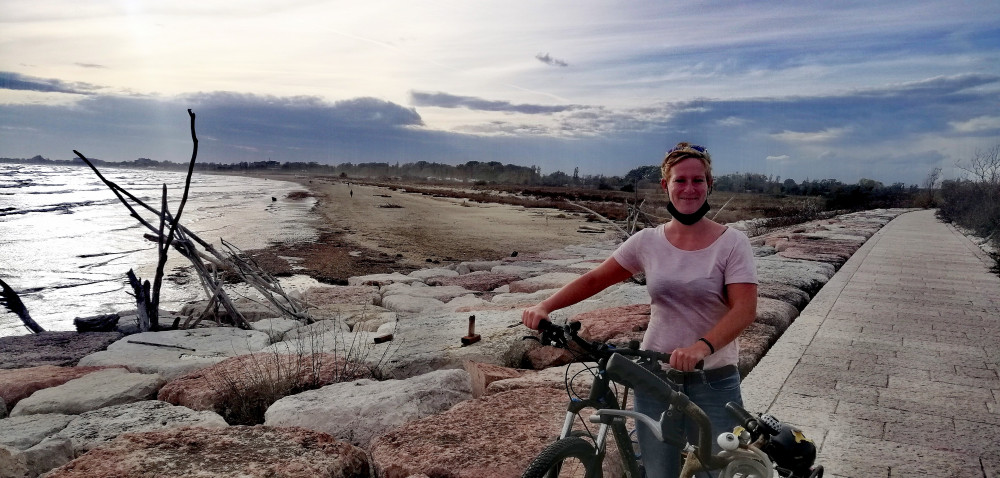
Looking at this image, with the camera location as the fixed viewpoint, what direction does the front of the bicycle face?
facing the viewer and to the left of the viewer

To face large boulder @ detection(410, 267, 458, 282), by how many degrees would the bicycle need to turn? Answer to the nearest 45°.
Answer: approximately 90° to its right

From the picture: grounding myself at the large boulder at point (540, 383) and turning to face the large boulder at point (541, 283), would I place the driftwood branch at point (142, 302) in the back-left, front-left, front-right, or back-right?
front-left

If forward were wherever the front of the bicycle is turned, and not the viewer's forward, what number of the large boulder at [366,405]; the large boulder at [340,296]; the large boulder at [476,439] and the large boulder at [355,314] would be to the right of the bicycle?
4

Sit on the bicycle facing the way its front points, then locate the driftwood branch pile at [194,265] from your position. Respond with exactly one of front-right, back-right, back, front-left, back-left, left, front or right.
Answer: right

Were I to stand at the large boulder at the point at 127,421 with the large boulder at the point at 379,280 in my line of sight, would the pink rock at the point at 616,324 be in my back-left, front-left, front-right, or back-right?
front-right

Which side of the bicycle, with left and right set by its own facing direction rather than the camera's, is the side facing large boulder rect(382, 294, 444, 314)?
right

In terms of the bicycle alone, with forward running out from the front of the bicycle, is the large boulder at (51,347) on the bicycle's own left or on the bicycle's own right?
on the bicycle's own right

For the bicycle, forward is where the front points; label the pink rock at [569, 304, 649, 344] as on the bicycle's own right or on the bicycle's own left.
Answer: on the bicycle's own right

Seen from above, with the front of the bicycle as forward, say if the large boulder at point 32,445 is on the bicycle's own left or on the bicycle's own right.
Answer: on the bicycle's own right

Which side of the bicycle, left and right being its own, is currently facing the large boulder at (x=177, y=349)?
right

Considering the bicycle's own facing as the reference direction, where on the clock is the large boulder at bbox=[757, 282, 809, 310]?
The large boulder is roughly at 5 o'clock from the bicycle.

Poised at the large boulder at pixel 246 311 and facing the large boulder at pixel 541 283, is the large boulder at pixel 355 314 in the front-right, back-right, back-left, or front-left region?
front-right
